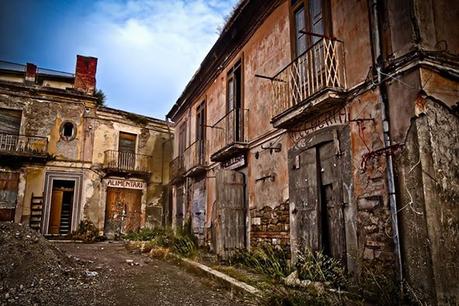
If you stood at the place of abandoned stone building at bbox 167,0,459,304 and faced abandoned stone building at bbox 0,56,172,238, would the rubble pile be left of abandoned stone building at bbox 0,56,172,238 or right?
left

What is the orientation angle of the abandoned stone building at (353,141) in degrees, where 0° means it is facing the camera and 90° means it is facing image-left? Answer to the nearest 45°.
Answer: approximately 45°

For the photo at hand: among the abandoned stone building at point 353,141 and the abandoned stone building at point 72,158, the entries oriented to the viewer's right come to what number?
0

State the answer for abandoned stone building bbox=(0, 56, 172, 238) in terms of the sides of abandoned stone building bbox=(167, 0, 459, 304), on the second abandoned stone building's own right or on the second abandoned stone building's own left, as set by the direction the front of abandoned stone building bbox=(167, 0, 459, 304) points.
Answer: on the second abandoned stone building's own right

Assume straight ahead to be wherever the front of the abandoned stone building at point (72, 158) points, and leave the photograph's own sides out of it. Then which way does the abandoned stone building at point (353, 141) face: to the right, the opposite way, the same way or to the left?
to the right

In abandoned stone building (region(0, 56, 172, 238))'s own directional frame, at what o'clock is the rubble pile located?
The rubble pile is roughly at 12 o'clock from the abandoned stone building.

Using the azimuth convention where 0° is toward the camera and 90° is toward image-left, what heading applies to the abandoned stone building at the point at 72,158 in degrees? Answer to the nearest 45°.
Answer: approximately 0°

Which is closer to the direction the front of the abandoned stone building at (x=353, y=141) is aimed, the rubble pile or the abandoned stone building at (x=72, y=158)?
the rubble pile
